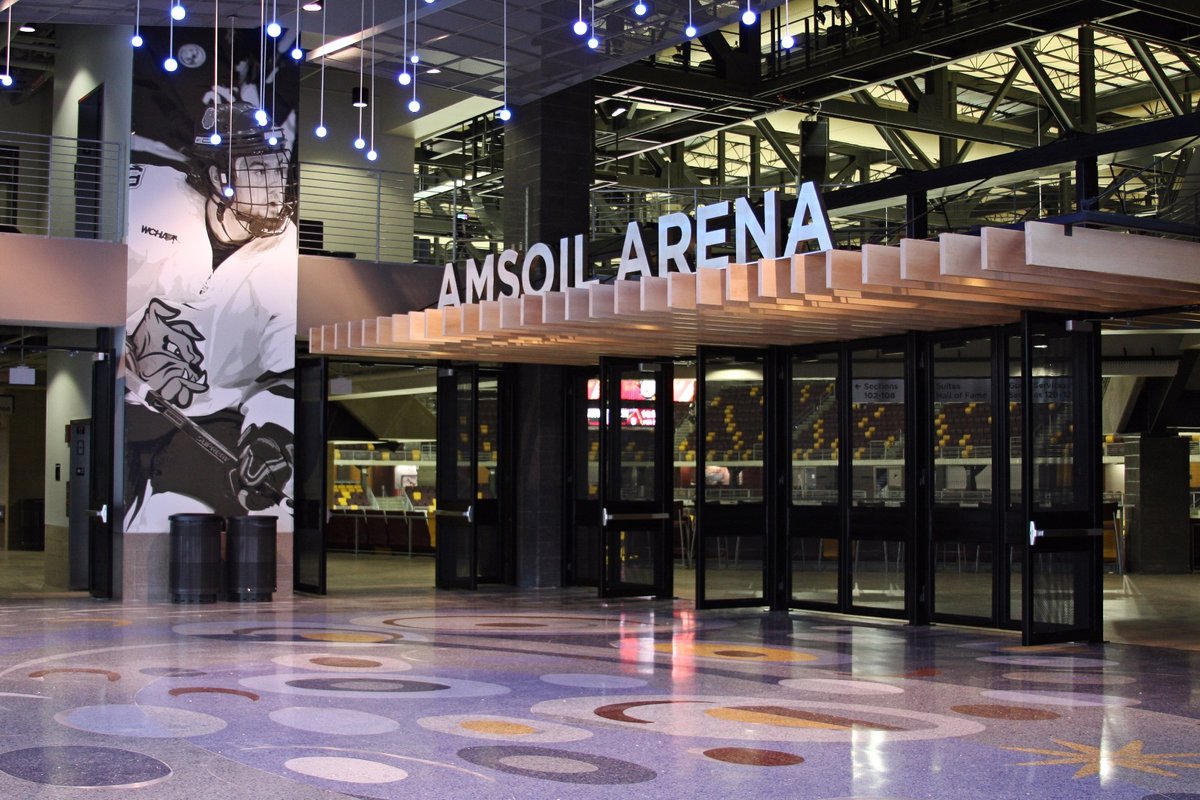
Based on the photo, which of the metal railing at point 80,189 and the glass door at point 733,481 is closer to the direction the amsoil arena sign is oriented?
the metal railing

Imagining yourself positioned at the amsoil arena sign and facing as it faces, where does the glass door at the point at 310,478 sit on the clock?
The glass door is roughly at 3 o'clock from the amsoil arena sign.

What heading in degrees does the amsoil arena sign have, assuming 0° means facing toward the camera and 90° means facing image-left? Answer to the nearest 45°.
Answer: approximately 45°

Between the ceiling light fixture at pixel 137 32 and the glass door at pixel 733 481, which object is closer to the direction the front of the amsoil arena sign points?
the ceiling light fixture

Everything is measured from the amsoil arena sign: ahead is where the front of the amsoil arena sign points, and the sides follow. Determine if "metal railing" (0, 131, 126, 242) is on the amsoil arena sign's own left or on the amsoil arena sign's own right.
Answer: on the amsoil arena sign's own right

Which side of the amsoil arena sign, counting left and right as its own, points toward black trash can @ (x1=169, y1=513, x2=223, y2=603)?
right

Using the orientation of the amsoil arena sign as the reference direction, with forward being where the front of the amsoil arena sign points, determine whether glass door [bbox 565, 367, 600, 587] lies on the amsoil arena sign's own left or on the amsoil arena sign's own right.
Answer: on the amsoil arena sign's own right

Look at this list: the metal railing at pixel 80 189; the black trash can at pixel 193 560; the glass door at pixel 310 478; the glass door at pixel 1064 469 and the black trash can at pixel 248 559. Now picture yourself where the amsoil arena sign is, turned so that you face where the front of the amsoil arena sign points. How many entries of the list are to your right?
4

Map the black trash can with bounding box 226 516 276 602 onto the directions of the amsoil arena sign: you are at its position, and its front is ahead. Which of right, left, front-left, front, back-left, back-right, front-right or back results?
right

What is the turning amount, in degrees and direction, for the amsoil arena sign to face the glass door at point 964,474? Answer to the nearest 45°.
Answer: approximately 135° to its left

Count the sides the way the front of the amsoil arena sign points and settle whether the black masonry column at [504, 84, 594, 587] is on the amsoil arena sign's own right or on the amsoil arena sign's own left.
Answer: on the amsoil arena sign's own right
